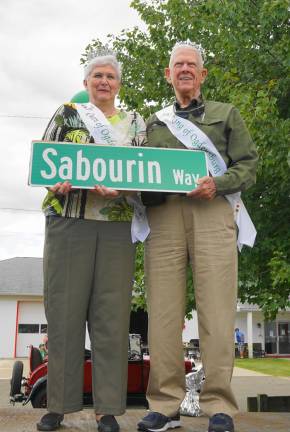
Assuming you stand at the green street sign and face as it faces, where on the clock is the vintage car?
The vintage car is roughly at 6 o'clock from the green street sign.

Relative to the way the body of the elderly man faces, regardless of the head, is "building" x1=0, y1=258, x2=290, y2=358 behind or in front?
behind

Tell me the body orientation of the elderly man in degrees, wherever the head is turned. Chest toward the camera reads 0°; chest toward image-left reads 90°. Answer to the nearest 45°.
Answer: approximately 0°

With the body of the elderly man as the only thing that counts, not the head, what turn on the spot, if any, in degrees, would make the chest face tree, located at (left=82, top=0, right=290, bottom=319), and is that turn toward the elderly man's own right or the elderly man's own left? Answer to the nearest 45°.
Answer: approximately 180°

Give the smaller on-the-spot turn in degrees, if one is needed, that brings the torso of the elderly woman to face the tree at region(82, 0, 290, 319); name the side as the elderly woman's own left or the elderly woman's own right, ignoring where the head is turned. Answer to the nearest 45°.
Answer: approximately 135° to the elderly woman's own left

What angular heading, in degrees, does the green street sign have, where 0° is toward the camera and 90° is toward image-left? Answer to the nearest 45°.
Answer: approximately 0°

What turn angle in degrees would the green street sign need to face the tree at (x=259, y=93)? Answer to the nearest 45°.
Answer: approximately 180°

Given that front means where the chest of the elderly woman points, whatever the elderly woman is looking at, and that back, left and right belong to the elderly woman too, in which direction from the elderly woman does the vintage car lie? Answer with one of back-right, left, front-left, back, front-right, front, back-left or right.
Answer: back
